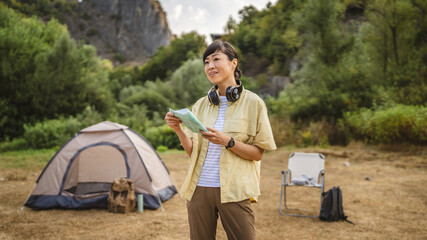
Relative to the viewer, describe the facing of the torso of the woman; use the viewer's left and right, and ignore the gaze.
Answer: facing the viewer and to the left of the viewer

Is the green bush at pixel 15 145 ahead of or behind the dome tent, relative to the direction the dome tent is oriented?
behind

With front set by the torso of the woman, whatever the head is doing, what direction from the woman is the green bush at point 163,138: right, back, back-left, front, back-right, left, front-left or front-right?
back-right

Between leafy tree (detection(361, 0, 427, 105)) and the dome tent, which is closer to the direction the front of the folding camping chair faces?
the dome tent

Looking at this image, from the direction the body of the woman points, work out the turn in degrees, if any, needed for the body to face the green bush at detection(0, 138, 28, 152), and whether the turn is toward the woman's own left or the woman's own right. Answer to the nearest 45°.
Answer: approximately 90° to the woman's own right

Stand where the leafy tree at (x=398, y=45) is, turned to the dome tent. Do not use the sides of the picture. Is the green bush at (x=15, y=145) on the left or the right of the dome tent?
right

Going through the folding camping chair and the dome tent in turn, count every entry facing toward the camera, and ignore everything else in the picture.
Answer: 2

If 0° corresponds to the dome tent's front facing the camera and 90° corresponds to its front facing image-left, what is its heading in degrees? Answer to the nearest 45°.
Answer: approximately 0°

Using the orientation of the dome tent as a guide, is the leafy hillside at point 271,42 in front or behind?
behind
